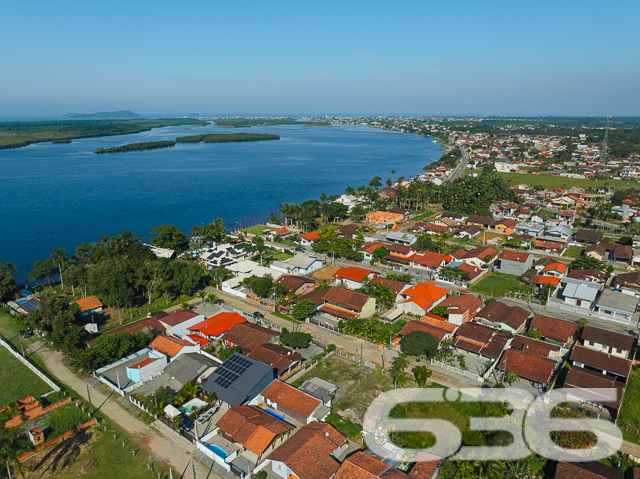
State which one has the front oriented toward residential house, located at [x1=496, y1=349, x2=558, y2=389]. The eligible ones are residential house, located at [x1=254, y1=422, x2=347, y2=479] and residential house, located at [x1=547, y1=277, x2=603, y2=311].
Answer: residential house, located at [x1=547, y1=277, x2=603, y2=311]

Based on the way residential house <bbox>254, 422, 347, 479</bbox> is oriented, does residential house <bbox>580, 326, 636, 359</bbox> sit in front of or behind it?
behind

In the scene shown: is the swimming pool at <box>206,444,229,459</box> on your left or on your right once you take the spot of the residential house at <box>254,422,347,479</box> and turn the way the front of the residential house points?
on your right

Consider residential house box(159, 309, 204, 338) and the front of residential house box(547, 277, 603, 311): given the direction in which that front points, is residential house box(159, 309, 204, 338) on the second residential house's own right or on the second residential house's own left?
on the second residential house's own right

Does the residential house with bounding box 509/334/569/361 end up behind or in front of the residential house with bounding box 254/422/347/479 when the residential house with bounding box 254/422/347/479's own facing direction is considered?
behind

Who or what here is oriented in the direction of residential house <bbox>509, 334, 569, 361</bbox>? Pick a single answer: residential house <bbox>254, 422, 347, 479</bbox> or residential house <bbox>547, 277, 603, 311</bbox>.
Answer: residential house <bbox>547, 277, 603, 311</bbox>

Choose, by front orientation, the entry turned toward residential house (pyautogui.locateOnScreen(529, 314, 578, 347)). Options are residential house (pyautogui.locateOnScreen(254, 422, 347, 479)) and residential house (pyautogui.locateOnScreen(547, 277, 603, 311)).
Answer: residential house (pyautogui.locateOnScreen(547, 277, 603, 311))

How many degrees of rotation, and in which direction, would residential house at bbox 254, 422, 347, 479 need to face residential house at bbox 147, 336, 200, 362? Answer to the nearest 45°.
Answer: approximately 90° to its right

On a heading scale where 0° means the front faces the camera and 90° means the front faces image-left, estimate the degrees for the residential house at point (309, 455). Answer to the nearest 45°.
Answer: approximately 45°

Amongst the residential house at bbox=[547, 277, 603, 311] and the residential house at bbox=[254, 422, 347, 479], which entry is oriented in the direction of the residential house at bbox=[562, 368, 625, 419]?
the residential house at bbox=[547, 277, 603, 311]

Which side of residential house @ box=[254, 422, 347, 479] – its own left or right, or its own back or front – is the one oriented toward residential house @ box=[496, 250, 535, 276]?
back

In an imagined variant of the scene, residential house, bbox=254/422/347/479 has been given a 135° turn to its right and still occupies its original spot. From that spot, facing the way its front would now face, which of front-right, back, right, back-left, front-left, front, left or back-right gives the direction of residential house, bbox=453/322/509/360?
front-right

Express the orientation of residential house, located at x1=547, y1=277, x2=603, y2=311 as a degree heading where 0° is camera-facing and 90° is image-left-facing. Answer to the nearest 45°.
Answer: approximately 0°

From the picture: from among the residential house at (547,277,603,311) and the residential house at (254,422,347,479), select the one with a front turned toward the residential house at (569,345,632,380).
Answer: the residential house at (547,277,603,311)

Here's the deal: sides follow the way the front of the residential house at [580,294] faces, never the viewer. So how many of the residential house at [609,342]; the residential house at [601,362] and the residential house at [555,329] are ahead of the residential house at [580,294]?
3
